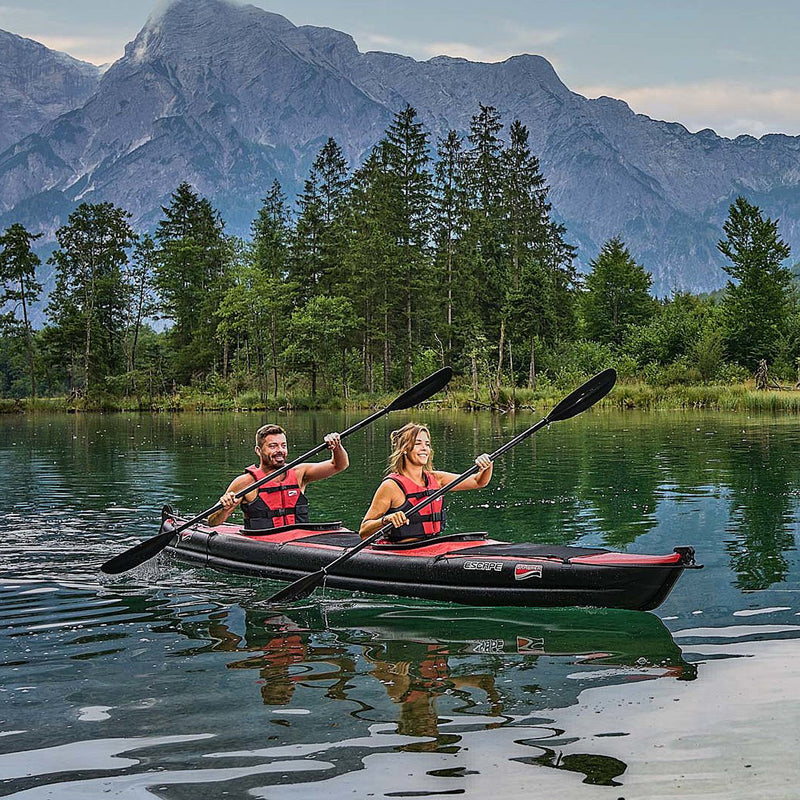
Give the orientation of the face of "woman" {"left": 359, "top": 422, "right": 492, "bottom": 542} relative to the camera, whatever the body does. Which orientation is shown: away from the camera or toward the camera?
toward the camera

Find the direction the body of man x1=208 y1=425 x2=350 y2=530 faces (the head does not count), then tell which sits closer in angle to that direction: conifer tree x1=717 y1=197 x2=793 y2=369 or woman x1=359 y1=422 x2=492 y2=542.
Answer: the woman

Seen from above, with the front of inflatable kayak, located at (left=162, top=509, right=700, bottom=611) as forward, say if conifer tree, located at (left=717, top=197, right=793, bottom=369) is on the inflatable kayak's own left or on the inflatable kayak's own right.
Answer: on the inflatable kayak's own left

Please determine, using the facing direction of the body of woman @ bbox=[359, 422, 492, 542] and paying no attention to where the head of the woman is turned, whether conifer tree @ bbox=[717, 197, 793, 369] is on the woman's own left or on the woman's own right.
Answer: on the woman's own left

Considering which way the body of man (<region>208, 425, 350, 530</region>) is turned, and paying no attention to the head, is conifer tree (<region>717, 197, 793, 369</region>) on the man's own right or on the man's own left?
on the man's own left

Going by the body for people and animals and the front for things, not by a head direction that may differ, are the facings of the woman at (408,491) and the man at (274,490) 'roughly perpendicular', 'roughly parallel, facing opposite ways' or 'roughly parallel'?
roughly parallel

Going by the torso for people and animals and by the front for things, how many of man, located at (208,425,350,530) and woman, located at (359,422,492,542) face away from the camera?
0

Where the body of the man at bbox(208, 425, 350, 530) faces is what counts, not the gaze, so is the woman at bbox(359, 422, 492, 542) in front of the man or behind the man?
in front
